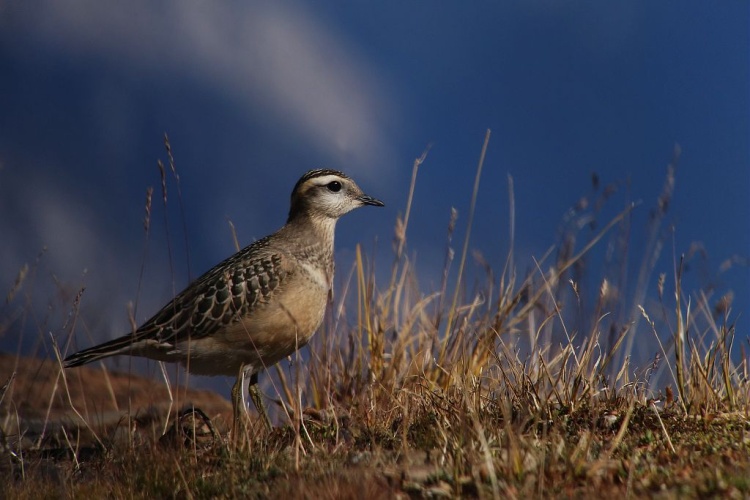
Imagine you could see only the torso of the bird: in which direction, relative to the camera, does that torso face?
to the viewer's right
